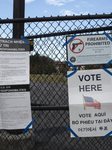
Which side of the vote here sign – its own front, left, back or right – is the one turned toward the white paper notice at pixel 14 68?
right

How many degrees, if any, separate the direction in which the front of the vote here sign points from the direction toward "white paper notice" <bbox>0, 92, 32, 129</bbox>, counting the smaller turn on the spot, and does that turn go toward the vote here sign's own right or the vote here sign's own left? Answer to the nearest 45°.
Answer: approximately 90° to the vote here sign's own right

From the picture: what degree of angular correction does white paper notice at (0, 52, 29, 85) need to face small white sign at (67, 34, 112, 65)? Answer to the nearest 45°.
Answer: approximately 90° to its left

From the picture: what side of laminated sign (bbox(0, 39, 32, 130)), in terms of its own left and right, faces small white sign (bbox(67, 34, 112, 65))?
left

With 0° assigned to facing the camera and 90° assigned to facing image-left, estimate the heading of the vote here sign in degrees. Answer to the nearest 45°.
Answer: approximately 0°

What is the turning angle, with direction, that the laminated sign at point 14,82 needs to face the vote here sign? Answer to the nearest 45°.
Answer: approximately 90° to its left

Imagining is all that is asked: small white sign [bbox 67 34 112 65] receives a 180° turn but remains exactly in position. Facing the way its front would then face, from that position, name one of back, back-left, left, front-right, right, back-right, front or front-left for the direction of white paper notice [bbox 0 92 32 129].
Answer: left

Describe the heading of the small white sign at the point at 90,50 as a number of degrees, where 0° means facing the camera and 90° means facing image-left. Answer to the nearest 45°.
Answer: approximately 0°

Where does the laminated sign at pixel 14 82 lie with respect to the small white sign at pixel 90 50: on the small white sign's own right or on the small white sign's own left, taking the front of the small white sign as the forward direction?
on the small white sign's own right
